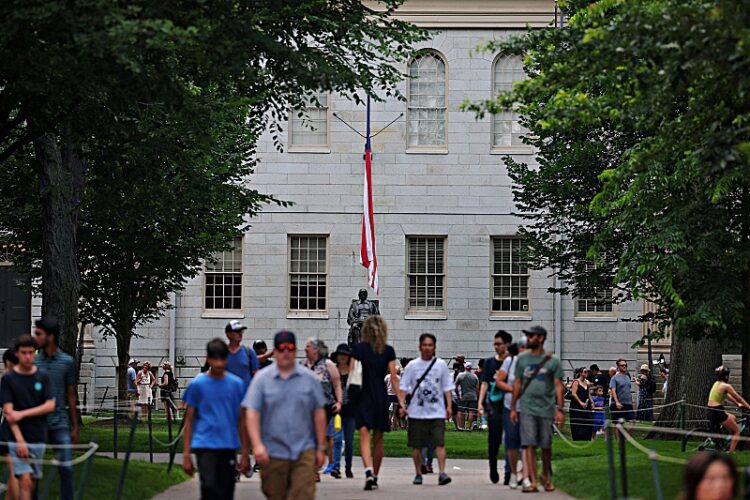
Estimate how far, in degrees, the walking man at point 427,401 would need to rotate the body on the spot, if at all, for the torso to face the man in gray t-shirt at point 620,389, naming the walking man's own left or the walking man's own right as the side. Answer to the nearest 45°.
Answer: approximately 180°

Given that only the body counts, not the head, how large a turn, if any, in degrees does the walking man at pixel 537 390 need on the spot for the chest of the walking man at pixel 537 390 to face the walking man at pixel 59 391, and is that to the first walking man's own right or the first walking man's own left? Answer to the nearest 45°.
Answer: approximately 45° to the first walking man's own right

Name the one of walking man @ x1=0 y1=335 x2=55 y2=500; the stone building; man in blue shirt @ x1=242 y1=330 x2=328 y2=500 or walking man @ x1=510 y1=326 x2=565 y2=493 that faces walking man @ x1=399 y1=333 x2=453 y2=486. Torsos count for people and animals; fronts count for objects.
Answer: the stone building

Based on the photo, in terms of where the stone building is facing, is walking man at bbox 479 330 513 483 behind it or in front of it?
in front

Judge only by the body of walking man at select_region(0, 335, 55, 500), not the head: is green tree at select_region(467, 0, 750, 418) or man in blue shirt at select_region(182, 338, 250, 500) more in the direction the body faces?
the man in blue shirt

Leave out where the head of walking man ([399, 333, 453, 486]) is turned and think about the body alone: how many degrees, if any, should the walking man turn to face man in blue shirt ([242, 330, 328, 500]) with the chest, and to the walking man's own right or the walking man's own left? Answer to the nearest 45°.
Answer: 0° — they already face them

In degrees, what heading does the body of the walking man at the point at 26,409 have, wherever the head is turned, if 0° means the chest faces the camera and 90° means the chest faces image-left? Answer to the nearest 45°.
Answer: approximately 0°

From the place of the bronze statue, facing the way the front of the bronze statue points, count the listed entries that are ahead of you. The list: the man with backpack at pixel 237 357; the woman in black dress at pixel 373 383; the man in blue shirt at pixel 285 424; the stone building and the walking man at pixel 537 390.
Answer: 4

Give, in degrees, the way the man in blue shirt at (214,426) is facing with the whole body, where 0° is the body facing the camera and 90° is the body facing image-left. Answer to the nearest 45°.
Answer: approximately 0°
